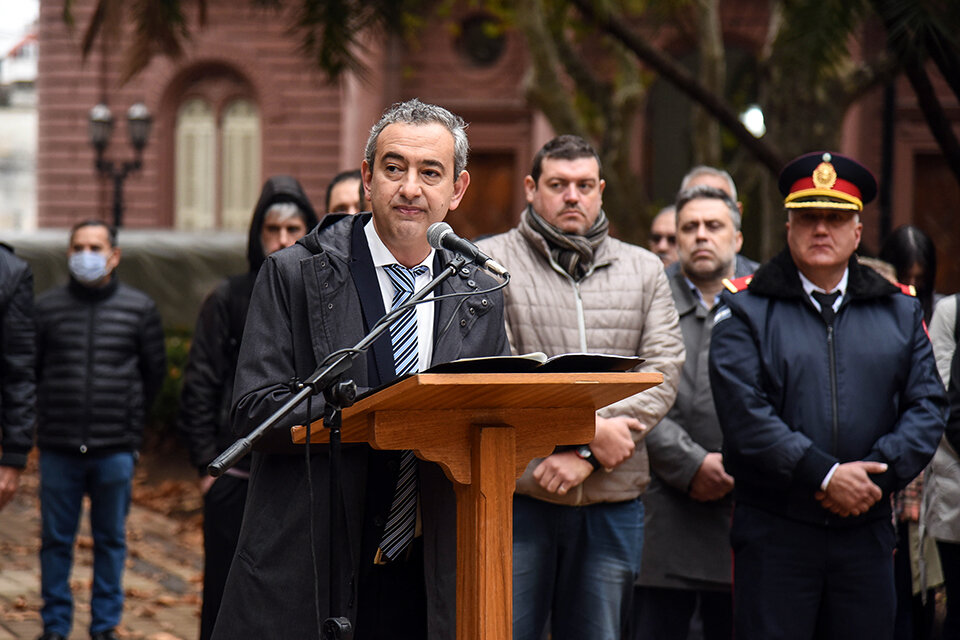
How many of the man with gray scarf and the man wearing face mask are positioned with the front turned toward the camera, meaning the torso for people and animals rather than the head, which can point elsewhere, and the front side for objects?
2

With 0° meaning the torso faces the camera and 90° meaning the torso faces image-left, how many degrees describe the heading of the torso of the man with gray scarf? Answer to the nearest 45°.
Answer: approximately 0°

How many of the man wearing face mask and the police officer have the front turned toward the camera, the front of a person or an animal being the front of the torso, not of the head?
2

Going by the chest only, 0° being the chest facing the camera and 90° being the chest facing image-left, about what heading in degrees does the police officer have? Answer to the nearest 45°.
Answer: approximately 0°

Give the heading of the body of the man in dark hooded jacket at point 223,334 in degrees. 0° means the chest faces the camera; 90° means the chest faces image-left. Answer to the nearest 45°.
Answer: approximately 315°

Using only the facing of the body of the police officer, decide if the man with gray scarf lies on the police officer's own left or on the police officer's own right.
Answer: on the police officer's own right
